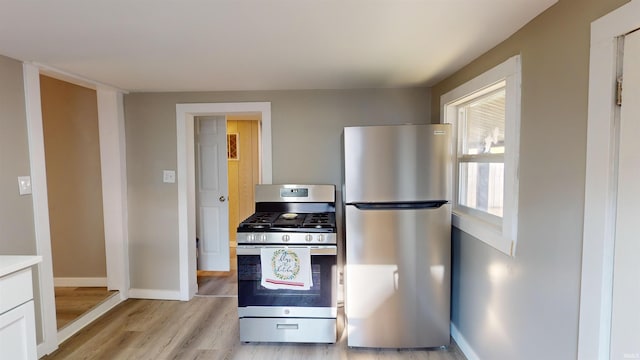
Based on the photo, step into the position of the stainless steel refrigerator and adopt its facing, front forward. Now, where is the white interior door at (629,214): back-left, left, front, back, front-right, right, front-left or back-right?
front-left

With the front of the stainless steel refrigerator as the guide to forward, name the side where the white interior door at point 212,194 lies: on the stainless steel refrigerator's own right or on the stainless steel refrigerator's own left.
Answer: on the stainless steel refrigerator's own right

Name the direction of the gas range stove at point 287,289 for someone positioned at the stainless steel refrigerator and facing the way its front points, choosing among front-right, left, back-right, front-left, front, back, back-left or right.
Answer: right

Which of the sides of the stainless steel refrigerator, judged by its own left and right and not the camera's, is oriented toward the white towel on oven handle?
right

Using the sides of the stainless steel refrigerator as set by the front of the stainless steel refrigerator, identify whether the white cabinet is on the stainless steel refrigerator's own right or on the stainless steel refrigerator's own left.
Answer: on the stainless steel refrigerator's own right

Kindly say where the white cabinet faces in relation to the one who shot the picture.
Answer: facing the viewer and to the right of the viewer

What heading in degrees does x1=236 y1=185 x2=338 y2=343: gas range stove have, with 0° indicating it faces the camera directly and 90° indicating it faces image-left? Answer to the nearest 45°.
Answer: approximately 0°

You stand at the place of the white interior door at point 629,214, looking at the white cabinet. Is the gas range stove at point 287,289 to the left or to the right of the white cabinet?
right

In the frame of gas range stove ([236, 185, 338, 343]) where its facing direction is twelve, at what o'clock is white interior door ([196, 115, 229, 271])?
The white interior door is roughly at 5 o'clock from the gas range stove.

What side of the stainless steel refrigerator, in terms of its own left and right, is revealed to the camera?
front

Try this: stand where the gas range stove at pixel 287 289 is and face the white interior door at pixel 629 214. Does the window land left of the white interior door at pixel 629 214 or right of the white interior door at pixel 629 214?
left

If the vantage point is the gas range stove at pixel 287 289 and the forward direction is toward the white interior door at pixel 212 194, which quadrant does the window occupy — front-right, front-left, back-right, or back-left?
back-right
